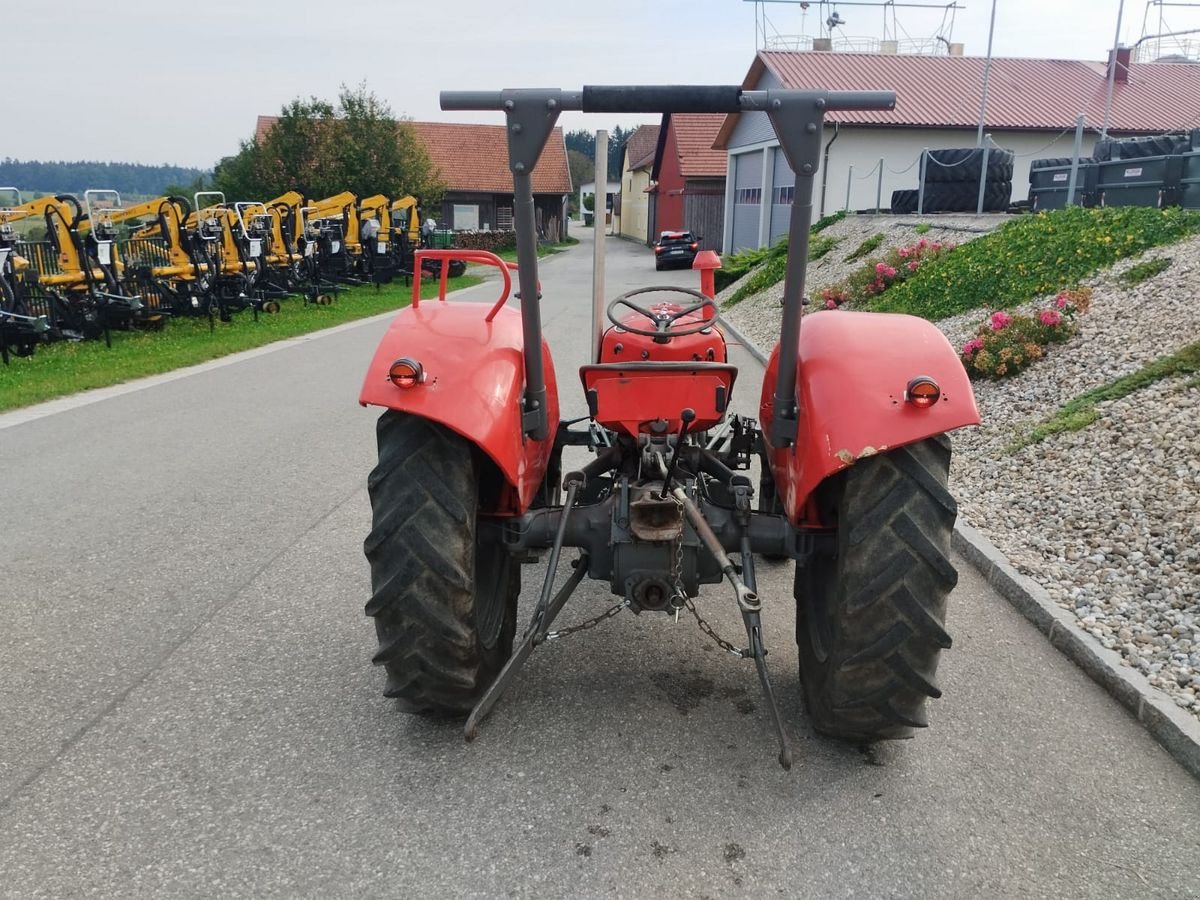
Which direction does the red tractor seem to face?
away from the camera

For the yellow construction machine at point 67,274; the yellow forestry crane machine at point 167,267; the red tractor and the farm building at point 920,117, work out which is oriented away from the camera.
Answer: the red tractor

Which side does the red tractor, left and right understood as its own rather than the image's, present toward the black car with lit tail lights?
front

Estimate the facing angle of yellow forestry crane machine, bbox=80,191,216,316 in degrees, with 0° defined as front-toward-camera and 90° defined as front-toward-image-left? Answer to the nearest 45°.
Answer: approximately 315°

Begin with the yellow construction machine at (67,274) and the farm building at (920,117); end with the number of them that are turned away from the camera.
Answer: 0

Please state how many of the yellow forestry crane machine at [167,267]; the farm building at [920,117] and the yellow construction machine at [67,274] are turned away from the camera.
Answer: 0

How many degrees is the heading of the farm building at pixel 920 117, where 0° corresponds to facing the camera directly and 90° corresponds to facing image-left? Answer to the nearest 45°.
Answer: approximately 45°

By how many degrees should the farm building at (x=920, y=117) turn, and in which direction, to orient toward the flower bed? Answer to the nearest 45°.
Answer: approximately 45° to its left

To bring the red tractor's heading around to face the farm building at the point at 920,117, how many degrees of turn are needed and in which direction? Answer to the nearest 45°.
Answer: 0° — it already faces it

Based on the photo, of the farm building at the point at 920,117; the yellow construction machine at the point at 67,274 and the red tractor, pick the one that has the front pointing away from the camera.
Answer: the red tractor

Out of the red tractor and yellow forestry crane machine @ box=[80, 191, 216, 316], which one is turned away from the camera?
the red tractor

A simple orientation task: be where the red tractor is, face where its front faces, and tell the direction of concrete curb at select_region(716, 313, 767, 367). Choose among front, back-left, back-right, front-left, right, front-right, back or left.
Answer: front

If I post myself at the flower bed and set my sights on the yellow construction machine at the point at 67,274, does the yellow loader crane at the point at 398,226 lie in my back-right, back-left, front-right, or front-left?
front-right

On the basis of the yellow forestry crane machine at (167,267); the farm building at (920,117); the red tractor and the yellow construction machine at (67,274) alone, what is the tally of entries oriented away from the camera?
1

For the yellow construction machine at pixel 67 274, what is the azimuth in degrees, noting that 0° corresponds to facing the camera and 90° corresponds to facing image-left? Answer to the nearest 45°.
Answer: approximately 315°

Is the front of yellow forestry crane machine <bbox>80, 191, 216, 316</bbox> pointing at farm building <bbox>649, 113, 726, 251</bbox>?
no

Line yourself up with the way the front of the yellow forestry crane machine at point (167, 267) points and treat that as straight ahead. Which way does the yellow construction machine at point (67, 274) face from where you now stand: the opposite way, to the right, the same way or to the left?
the same way
